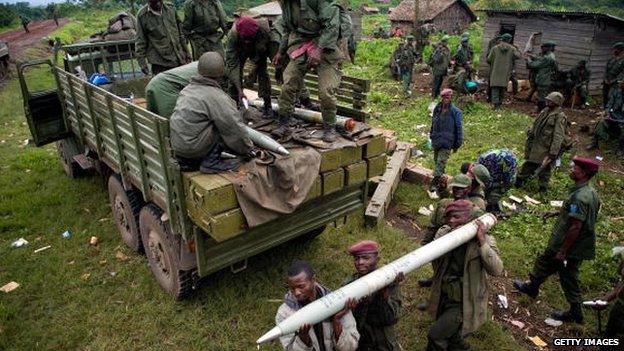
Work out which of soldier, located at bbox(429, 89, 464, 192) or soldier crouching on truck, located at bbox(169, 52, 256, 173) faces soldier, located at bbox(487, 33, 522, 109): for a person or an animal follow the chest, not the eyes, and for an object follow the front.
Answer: the soldier crouching on truck

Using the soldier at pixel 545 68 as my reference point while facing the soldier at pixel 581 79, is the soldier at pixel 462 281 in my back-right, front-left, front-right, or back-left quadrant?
back-right

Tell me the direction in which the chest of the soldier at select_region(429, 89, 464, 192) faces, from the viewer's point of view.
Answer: toward the camera

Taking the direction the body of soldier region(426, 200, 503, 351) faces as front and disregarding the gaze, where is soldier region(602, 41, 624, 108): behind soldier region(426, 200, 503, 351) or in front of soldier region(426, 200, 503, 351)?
behind

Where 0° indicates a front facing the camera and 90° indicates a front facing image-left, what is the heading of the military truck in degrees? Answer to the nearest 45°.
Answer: approximately 135°

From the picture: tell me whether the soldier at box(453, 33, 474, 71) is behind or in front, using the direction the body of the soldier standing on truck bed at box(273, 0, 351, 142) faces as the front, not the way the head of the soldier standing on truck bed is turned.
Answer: behind

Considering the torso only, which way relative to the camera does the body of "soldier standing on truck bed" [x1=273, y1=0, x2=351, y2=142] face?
toward the camera

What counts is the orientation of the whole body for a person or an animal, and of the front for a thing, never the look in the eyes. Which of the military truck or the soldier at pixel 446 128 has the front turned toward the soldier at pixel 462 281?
the soldier at pixel 446 128

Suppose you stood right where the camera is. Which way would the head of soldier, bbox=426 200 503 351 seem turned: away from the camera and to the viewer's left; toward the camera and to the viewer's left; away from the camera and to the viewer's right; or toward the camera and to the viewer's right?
toward the camera and to the viewer's left

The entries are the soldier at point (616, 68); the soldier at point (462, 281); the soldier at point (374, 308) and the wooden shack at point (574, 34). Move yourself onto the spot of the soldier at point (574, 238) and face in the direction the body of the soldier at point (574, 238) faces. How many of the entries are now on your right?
2

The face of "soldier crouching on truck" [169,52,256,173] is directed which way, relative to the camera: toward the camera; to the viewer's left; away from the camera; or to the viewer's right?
away from the camera

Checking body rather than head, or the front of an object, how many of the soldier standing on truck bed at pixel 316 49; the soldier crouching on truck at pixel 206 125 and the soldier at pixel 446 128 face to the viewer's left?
0

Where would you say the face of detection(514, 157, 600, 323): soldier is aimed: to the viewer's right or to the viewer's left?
to the viewer's left

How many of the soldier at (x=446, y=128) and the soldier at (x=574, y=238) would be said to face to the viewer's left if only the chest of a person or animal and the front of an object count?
1

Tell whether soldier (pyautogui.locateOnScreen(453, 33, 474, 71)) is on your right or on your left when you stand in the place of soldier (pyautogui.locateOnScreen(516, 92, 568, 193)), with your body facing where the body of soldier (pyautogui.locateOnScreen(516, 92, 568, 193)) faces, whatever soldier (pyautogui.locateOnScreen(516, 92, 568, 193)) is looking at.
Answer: on your right

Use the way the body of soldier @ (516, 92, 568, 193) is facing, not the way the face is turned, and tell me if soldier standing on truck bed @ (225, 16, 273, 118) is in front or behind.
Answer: in front

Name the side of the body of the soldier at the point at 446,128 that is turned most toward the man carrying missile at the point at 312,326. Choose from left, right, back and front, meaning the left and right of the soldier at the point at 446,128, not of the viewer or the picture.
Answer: front
